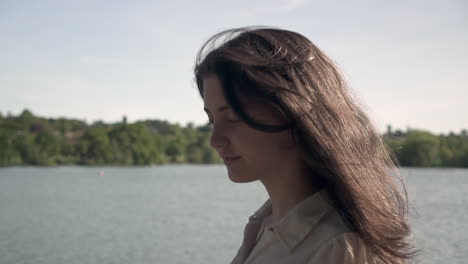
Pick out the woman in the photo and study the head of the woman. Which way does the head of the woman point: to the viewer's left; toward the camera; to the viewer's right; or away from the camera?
to the viewer's left

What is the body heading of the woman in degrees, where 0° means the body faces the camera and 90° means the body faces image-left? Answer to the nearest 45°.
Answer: approximately 45°
